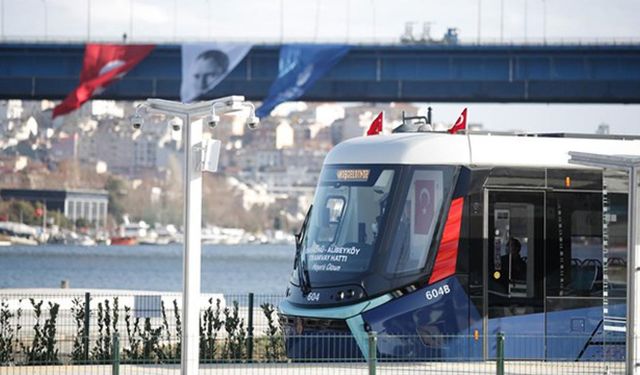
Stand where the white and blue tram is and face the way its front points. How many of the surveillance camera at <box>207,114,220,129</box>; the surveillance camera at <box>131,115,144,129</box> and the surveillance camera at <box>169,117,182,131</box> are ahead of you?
3

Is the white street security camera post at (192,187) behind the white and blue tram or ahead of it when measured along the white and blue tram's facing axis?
ahead

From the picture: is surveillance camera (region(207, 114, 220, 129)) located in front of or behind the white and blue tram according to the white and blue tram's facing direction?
in front

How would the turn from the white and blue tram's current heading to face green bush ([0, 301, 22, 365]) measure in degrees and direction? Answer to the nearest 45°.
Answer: approximately 45° to its right

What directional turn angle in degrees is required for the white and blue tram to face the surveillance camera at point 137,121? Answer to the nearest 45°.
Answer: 0° — it already faces it

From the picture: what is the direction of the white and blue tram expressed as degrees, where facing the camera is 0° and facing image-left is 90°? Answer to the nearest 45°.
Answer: approximately 45°

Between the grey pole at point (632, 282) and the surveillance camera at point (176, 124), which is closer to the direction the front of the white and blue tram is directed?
the surveillance camera
